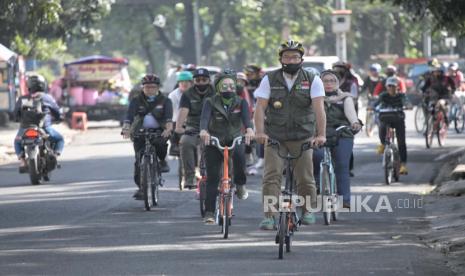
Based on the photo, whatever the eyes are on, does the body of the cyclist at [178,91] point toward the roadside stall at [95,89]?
no

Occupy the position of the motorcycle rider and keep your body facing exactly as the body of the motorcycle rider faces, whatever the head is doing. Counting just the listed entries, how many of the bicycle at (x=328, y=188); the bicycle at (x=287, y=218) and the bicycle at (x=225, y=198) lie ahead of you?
0

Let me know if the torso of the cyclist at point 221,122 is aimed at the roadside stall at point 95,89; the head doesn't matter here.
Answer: no

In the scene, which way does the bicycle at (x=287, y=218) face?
toward the camera

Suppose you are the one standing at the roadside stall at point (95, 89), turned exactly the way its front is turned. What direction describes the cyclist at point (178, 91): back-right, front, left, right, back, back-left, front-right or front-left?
front

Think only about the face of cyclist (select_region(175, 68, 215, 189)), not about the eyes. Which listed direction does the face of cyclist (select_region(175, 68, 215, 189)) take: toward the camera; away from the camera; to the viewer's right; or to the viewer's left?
toward the camera

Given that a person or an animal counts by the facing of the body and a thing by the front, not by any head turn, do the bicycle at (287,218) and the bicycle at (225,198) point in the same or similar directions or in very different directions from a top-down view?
same or similar directions

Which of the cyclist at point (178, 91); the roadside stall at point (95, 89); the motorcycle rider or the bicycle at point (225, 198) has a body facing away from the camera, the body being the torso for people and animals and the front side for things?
the motorcycle rider

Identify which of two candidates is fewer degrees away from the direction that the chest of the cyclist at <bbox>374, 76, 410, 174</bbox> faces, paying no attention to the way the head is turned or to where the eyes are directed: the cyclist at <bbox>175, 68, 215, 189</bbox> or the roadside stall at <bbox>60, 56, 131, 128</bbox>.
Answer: the cyclist

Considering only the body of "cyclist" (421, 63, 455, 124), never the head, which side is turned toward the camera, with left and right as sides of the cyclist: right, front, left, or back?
front

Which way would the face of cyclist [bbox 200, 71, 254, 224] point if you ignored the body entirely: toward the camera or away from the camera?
toward the camera

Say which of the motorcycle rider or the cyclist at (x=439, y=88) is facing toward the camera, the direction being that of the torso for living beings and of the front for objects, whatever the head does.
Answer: the cyclist

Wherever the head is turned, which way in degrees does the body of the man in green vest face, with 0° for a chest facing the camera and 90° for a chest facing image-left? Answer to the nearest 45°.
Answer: approximately 0°

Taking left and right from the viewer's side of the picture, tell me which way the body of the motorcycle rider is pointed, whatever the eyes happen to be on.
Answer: facing away from the viewer

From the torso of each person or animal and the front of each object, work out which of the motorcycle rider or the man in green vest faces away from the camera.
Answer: the motorcycle rider
